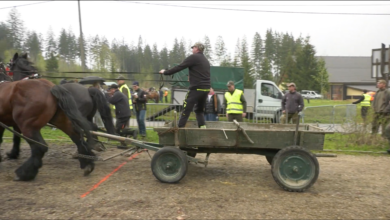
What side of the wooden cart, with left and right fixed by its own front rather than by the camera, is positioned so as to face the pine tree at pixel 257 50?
right

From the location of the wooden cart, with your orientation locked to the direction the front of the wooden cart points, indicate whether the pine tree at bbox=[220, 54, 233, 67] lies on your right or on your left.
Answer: on your right

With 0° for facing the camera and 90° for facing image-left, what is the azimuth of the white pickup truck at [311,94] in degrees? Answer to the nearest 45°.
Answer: approximately 270°

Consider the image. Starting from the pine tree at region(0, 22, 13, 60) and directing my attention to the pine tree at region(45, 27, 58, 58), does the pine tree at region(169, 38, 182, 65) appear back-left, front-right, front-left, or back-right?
front-right

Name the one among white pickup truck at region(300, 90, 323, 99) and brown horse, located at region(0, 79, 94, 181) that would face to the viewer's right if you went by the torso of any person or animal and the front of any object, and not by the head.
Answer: the white pickup truck

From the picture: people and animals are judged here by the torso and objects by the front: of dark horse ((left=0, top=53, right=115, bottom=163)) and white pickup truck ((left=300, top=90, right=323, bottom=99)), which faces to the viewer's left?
the dark horse

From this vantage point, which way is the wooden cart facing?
to the viewer's left

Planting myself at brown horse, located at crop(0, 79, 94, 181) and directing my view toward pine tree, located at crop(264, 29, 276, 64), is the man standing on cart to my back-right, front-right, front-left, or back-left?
front-right

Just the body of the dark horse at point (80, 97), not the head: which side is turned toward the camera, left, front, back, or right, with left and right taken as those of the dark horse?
left

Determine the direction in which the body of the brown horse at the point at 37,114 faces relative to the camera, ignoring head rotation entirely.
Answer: to the viewer's left

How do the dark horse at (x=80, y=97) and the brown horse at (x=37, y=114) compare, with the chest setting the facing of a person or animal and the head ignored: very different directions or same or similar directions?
same or similar directions

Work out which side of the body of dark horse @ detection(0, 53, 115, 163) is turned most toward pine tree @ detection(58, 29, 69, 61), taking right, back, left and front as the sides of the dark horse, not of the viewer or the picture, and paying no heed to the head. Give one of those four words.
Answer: right
